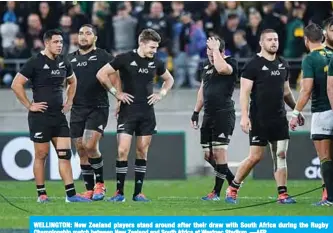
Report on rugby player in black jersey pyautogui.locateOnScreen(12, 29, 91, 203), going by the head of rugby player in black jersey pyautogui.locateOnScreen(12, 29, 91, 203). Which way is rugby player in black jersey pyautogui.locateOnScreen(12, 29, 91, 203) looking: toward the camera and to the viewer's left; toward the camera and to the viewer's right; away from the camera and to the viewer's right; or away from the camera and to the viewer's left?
toward the camera and to the viewer's right

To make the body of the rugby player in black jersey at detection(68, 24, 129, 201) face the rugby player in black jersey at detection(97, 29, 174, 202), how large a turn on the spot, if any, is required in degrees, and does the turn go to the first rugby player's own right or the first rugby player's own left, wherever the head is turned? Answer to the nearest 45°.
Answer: approximately 90° to the first rugby player's own left

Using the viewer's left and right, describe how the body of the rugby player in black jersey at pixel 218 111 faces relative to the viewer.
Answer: facing the viewer and to the left of the viewer

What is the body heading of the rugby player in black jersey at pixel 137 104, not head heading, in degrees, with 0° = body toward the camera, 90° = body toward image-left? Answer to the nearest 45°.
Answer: approximately 0°

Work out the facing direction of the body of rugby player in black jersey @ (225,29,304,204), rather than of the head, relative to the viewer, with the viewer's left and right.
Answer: facing the viewer and to the right of the viewer

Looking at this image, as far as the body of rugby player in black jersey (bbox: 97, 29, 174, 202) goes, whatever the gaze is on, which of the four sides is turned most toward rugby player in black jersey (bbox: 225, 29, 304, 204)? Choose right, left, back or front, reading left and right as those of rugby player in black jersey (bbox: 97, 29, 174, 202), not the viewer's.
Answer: left

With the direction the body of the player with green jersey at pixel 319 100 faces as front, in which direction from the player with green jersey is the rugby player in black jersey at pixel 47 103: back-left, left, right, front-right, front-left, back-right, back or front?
front-left

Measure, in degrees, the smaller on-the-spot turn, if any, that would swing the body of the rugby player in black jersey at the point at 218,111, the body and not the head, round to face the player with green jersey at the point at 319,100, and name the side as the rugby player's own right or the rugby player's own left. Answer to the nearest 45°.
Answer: approximately 90° to the rugby player's own left

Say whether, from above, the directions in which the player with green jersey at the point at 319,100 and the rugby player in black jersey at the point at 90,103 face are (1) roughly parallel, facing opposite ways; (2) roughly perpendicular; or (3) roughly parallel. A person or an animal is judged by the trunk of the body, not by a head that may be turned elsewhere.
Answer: roughly perpendicular

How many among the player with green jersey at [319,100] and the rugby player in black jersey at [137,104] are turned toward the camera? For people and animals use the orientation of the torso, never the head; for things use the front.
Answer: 1

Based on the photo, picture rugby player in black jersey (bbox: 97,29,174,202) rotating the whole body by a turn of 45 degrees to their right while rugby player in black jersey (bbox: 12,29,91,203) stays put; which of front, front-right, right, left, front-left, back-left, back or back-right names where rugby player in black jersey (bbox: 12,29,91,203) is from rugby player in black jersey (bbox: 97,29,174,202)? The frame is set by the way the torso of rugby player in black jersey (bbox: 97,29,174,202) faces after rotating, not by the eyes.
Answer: front-right
